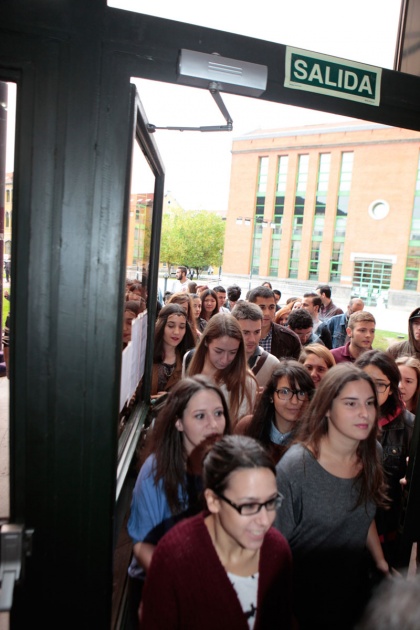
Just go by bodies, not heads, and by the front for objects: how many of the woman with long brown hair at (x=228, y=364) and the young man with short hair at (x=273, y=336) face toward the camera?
2

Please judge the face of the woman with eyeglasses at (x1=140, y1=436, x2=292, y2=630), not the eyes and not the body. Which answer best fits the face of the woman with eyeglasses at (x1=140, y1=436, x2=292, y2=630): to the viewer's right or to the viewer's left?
to the viewer's right

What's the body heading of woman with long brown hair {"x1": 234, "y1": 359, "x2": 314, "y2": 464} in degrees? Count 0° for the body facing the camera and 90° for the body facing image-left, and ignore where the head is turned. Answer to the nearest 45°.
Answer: approximately 315°

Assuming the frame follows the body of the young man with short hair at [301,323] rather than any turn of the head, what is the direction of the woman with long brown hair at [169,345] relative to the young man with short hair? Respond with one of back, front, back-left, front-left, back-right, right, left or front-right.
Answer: right

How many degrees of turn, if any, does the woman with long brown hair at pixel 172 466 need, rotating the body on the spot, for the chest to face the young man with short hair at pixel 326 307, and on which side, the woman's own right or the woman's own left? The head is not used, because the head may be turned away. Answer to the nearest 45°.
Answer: approximately 135° to the woman's own left

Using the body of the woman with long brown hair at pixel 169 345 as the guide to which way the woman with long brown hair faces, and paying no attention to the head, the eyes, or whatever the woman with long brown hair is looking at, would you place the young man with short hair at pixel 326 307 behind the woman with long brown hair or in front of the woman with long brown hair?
behind
